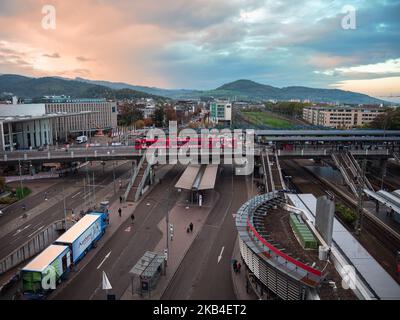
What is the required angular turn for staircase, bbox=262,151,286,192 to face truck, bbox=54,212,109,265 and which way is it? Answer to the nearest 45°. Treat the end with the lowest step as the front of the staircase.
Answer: approximately 45° to its right

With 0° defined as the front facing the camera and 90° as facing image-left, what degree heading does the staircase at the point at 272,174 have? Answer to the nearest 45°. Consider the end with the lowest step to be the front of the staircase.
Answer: approximately 0°

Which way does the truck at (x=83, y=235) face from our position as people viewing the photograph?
facing away from the viewer and to the right of the viewer
